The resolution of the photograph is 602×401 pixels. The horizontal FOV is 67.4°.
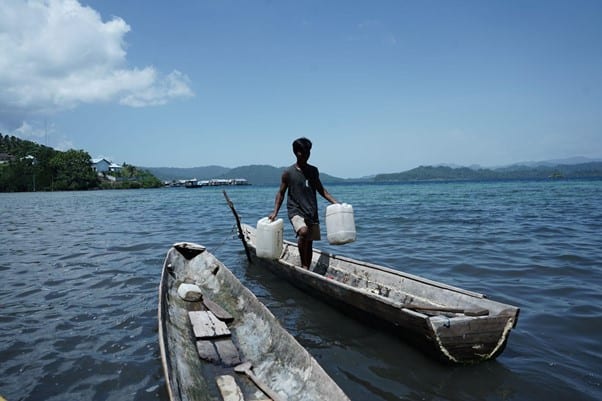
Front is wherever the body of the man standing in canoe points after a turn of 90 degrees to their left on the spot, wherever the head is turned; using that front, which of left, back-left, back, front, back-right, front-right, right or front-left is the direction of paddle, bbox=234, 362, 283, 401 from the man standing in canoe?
right

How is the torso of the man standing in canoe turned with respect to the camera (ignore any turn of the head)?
toward the camera

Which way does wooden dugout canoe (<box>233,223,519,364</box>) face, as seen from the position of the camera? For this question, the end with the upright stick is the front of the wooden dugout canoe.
facing away from the viewer and to the left of the viewer

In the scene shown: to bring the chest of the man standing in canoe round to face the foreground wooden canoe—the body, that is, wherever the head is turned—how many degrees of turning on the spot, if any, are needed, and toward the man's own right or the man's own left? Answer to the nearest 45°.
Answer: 0° — they already face it

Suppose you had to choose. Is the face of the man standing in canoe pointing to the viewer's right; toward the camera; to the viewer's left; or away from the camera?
toward the camera

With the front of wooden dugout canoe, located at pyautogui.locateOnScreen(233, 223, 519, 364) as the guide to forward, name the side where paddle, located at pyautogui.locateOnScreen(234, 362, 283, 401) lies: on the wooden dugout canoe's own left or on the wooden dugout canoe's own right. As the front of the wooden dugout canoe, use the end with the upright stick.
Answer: on the wooden dugout canoe's own left
